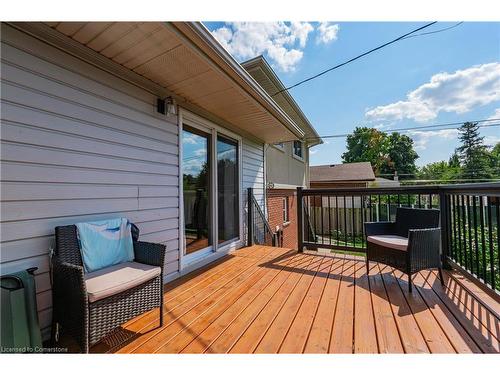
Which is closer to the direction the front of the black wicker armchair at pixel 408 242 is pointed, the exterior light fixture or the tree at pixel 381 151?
the exterior light fixture

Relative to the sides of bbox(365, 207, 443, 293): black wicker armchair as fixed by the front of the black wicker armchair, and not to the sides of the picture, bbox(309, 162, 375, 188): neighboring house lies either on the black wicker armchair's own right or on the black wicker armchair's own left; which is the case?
on the black wicker armchair's own right

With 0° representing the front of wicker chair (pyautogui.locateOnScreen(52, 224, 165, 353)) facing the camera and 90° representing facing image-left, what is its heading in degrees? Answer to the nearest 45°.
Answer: approximately 315°

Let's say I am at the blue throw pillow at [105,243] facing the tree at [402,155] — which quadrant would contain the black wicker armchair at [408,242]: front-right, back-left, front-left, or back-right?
front-right

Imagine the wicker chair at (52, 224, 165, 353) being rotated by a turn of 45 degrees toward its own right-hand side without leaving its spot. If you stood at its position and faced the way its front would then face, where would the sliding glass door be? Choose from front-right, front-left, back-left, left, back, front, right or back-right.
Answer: back-left

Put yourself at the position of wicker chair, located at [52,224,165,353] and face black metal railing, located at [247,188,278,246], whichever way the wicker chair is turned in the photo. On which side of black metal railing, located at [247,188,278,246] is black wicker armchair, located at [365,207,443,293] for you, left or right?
right

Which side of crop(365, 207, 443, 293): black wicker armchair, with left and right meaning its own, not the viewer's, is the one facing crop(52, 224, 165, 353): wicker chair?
front

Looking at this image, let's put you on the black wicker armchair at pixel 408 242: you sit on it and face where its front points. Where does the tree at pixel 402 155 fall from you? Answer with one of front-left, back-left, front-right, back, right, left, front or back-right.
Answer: back-right

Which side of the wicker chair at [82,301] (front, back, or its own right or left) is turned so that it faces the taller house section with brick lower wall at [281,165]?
left

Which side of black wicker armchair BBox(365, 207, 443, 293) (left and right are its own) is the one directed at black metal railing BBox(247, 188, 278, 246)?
right

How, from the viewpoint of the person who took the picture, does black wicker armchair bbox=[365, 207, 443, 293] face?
facing the viewer and to the left of the viewer

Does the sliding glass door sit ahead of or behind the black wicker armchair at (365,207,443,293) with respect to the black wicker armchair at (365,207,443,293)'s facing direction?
ahead

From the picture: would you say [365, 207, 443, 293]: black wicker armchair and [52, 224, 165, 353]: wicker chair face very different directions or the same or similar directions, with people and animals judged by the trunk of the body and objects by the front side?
very different directions

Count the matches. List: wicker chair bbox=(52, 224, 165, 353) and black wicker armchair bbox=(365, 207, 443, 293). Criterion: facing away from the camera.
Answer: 0

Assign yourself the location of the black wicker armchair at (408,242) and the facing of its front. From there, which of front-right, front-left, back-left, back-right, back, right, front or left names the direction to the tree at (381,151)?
back-right

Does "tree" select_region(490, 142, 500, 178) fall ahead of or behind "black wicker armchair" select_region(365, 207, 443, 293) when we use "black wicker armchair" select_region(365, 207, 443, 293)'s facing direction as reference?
behind

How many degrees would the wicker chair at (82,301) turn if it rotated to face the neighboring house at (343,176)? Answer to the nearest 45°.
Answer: approximately 90° to its left
